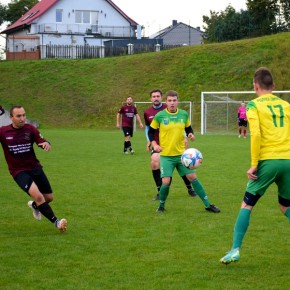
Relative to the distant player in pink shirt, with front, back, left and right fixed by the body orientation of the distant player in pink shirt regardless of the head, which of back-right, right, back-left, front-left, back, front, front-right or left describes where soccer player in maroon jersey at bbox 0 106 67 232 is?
front

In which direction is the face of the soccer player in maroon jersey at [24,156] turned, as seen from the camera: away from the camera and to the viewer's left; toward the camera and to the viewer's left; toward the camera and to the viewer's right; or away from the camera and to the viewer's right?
toward the camera and to the viewer's right

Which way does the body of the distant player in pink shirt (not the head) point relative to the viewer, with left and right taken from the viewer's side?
facing the viewer

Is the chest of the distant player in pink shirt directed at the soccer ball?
yes
